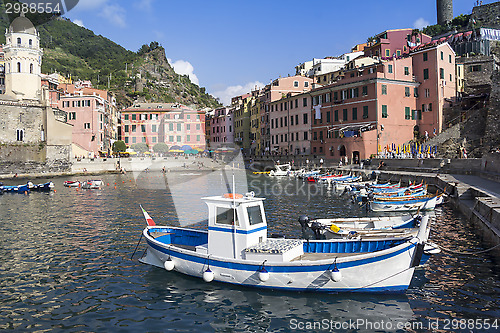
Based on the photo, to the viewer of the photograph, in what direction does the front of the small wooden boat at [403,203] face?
facing to the right of the viewer

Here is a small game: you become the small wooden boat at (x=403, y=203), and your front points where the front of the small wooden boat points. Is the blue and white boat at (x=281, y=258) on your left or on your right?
on your right
